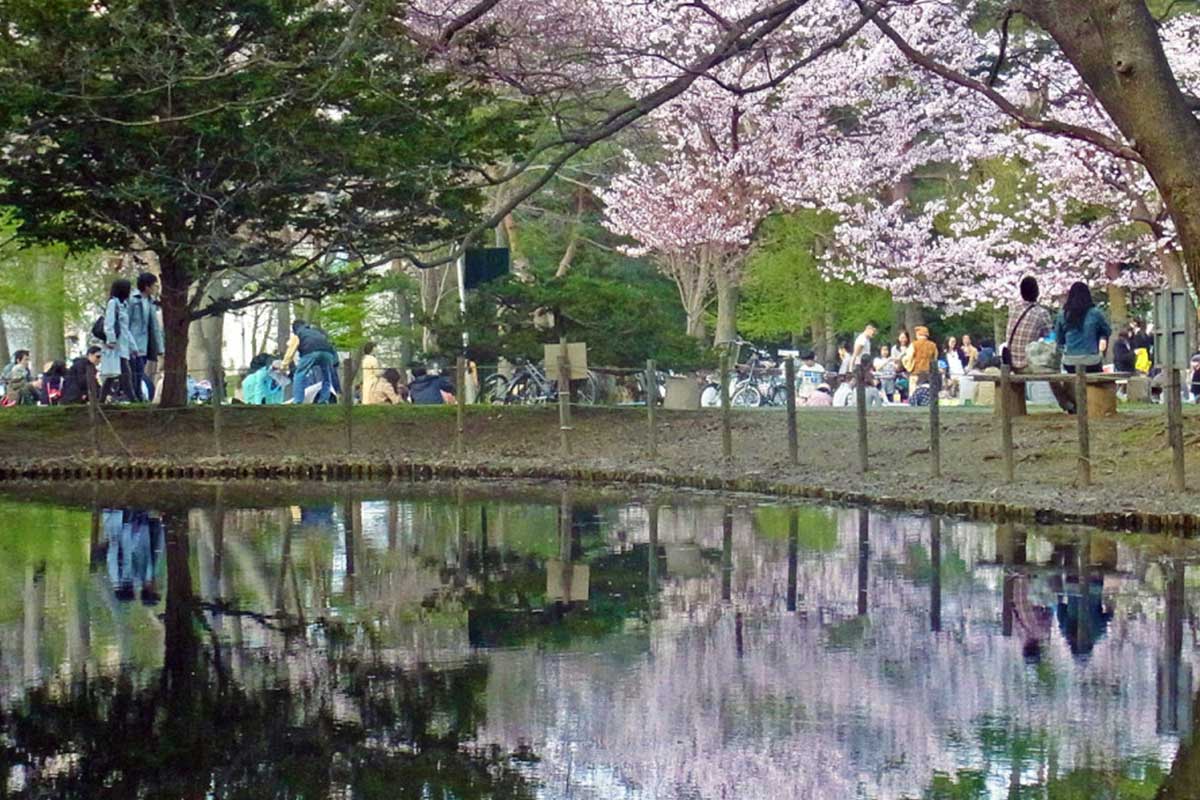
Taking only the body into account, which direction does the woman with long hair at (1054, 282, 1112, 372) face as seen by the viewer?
away from the camera

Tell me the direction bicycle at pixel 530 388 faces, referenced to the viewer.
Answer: facing to the left of the viewer

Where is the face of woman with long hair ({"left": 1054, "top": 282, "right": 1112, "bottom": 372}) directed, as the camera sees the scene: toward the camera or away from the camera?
away from the camera

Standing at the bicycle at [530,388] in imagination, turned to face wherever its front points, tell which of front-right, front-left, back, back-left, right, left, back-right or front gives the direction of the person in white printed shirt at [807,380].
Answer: back-right
